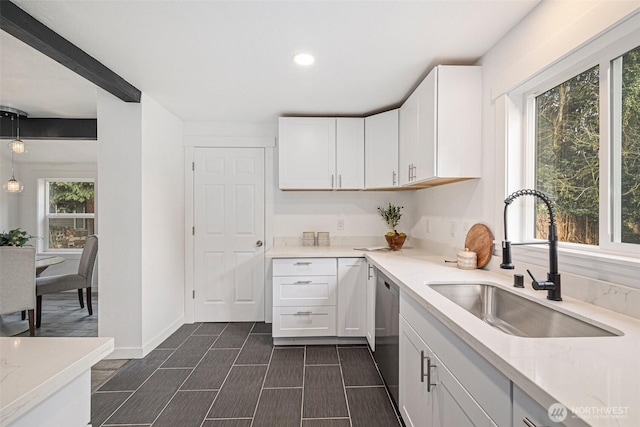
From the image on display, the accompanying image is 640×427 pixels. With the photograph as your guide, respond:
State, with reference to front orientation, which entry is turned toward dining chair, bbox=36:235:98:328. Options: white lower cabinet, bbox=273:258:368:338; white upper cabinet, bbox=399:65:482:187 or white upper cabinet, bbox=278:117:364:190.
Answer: white upper cabinet, bbox=399:65:482:187

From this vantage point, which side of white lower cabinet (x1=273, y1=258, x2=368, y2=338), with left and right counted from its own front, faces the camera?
front

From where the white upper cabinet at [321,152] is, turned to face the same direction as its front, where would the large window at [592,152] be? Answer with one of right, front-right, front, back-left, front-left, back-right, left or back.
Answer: front-left

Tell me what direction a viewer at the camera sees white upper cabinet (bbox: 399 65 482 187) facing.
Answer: facing to the left of the viewer

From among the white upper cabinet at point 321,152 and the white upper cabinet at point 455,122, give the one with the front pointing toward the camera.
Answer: the white upper cabinet at point 321,152

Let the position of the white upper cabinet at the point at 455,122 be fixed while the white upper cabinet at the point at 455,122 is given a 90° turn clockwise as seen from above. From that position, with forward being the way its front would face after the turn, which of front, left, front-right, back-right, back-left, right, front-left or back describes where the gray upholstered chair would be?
left

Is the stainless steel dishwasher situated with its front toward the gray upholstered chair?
yes

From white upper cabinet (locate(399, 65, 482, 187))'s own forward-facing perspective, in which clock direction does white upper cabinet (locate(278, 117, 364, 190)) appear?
white upper cabinet (locate(278, 117, 364, 190)) is roughly at 1 o'clock from white upper cabinet (locate(399, 65, 482, 187)).

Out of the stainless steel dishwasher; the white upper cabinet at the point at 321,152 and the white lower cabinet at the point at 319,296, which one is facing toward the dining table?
the stainless steel dishwasher

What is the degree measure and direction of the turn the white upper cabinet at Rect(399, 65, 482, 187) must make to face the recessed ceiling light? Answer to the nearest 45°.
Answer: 0° — it already faces it

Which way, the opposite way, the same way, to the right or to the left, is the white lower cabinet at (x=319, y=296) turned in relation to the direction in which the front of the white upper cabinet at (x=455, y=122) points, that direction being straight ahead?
to the left

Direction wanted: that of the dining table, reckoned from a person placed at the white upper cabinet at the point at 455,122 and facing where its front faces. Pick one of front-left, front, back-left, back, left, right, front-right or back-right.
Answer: front

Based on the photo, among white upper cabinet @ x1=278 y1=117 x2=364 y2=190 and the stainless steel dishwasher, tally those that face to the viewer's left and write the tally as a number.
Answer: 1

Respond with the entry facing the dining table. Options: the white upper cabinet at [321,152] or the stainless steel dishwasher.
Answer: the stainless steel dishwasher

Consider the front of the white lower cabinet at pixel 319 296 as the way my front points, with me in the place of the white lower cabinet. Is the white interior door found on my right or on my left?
on my right

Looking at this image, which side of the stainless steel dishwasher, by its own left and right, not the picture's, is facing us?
left

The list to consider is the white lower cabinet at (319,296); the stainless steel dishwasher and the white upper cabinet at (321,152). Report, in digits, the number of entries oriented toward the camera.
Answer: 2

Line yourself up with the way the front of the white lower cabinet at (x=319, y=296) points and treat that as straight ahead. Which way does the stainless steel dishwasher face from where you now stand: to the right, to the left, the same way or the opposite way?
to the right

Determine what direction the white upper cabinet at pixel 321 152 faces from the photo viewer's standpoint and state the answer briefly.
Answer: facing the viewer
